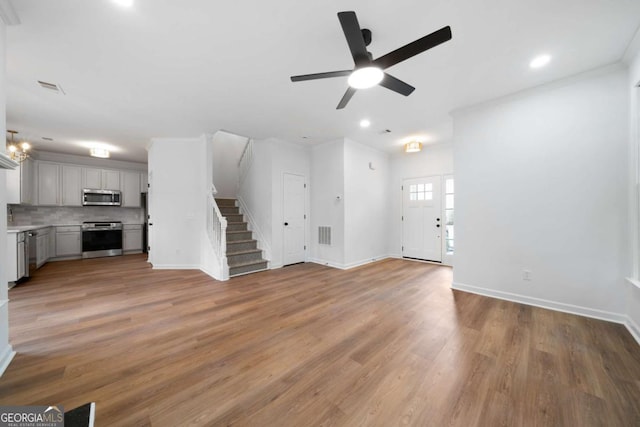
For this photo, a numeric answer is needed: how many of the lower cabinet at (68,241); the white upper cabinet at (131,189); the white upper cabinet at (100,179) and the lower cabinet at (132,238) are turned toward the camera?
4

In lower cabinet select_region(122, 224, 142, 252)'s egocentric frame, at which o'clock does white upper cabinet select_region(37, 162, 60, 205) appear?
The white upper cabinet is roughly at 3 o'clock from the lower cabinet.

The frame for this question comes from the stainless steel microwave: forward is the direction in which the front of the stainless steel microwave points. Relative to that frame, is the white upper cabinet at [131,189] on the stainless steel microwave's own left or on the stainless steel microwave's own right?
on the stainless steel microwave's own left

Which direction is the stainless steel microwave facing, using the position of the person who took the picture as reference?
facing the viewer

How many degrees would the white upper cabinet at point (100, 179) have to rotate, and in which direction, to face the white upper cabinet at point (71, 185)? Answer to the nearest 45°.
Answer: approximately 90° to its right

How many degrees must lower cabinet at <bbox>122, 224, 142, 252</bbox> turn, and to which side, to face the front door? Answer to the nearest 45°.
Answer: approximately 45° to its left

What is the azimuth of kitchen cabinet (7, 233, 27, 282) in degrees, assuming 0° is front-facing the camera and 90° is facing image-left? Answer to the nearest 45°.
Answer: approximately 315°

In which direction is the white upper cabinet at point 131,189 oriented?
toward the camera

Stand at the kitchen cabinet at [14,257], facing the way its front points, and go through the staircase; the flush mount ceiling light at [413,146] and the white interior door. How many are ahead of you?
3

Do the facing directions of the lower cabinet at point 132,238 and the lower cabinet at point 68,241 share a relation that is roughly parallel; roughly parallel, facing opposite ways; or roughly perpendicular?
roughly parallel

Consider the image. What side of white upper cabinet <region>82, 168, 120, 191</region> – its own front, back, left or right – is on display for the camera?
front

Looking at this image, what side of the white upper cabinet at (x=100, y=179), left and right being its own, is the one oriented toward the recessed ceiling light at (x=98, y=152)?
front

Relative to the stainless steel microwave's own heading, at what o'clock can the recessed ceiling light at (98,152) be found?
The recessed ceiling light is roughly at 12 o'clock from the stainless steel microwave.

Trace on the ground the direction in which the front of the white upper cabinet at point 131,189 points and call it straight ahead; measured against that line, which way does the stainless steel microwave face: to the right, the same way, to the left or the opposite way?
the same way
